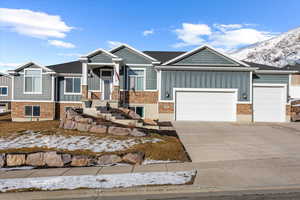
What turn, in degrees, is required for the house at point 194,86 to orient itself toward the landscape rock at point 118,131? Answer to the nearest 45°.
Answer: approximately 45° to its right

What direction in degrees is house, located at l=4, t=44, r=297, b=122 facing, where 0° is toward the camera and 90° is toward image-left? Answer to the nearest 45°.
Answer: approximately 0°

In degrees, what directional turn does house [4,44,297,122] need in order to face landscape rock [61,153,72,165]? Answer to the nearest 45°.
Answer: approximately 45° to its right

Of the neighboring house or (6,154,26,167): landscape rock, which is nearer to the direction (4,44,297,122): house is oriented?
the landscape rock

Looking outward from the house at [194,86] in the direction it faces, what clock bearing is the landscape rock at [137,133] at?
The landscape rock is roughly at 1 o'clock from the house.

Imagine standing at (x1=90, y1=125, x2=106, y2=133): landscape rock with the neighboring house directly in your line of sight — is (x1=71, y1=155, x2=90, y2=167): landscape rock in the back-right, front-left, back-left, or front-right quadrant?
back-left

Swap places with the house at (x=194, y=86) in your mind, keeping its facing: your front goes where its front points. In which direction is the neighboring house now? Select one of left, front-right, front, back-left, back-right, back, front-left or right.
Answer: back-right
